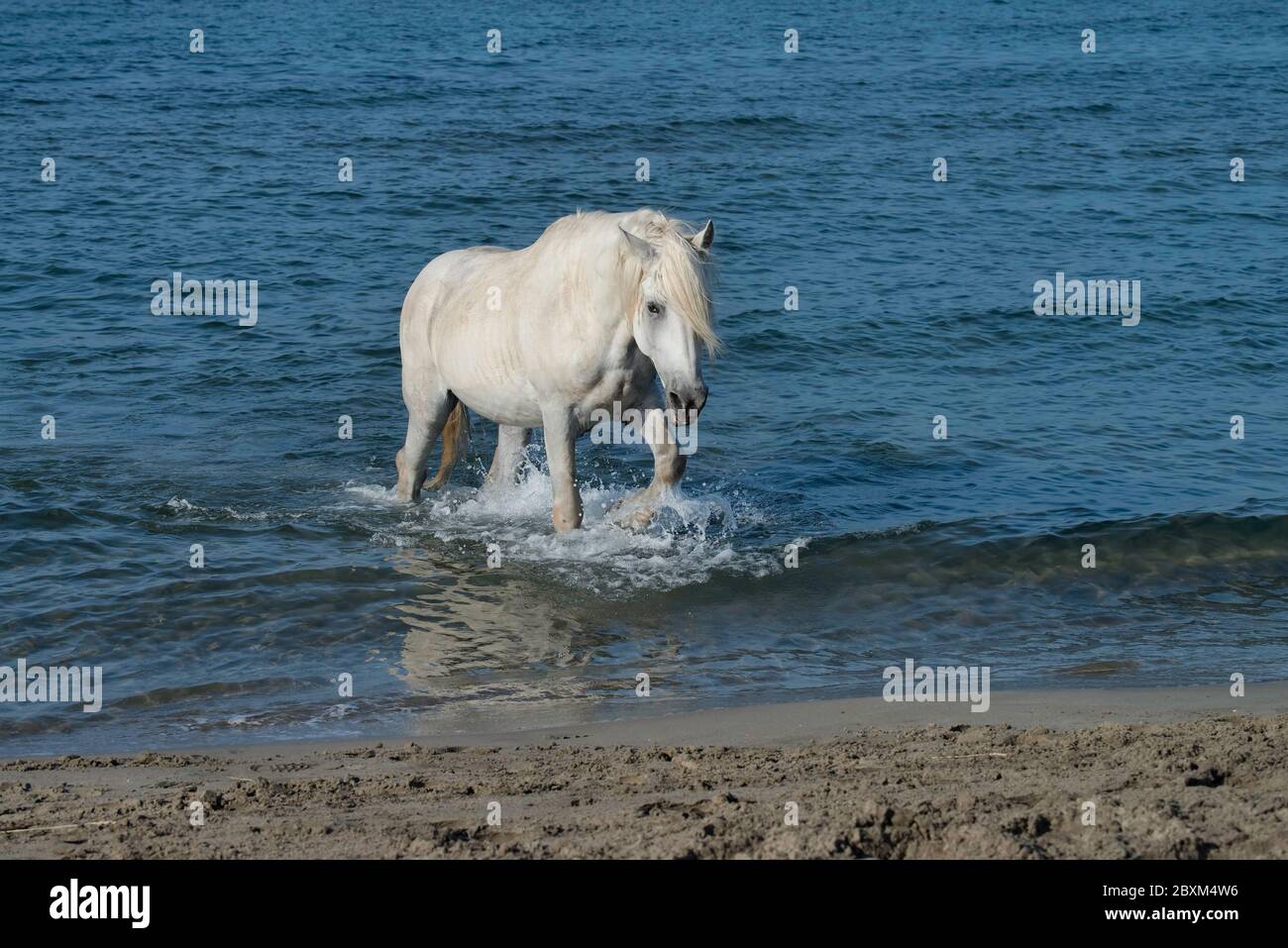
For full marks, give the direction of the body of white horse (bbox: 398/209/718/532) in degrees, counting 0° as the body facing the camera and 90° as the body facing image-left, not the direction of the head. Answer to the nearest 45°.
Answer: approximately 315°
